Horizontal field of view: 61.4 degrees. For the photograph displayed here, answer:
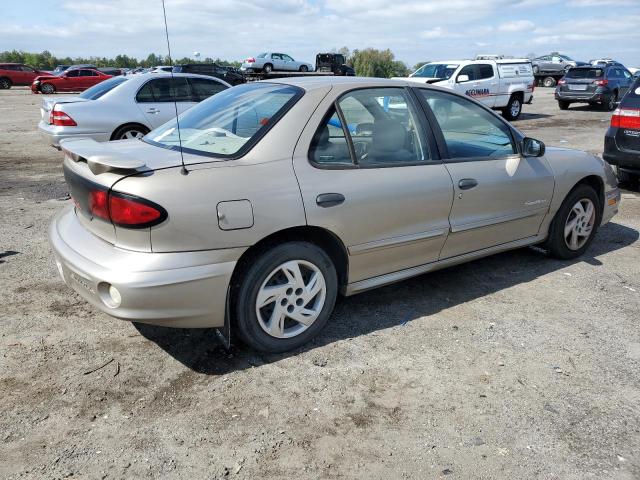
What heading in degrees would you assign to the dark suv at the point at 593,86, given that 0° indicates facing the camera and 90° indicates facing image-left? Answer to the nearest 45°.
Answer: approximately 225°

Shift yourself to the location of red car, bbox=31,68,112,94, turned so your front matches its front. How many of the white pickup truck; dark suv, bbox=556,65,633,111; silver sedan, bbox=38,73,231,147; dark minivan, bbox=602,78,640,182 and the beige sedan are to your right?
0

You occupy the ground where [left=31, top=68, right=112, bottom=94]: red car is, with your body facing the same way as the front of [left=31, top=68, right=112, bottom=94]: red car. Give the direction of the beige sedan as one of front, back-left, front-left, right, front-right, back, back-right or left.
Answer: left

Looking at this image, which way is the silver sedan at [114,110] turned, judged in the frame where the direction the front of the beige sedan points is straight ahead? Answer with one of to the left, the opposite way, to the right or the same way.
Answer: the same way

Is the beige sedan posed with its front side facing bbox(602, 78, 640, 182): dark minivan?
yes

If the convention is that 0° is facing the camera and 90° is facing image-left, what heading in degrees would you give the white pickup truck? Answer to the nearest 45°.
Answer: approximately 45°

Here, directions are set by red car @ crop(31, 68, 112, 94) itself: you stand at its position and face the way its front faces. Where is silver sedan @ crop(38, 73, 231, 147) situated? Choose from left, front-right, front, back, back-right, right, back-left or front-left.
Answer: left

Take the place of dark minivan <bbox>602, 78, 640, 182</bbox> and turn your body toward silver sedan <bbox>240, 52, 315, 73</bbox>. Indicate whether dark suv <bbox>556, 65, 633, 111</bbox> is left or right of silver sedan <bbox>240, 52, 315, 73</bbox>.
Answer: right

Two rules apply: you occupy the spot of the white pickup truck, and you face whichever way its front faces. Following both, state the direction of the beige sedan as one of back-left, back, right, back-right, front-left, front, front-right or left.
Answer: front-left

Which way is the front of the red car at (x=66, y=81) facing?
to the viewer's left

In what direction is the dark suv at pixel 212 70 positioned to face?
to the viewer's right

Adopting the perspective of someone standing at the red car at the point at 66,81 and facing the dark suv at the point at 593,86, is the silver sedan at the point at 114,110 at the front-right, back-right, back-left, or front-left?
front-right

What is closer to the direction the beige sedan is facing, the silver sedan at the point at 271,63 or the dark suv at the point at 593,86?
the dark suv

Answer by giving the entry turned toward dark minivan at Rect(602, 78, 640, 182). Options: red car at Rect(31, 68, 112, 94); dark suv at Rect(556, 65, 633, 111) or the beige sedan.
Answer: the beige sedan

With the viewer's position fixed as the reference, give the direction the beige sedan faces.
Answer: facing away from the viewer and to the right of the viewer

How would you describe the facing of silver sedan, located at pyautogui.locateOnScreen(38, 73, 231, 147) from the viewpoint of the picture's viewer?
facing away from the viewer and to the right of the viewer

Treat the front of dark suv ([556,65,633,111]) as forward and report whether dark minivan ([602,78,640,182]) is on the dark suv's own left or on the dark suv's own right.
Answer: on the dark suv's own right
